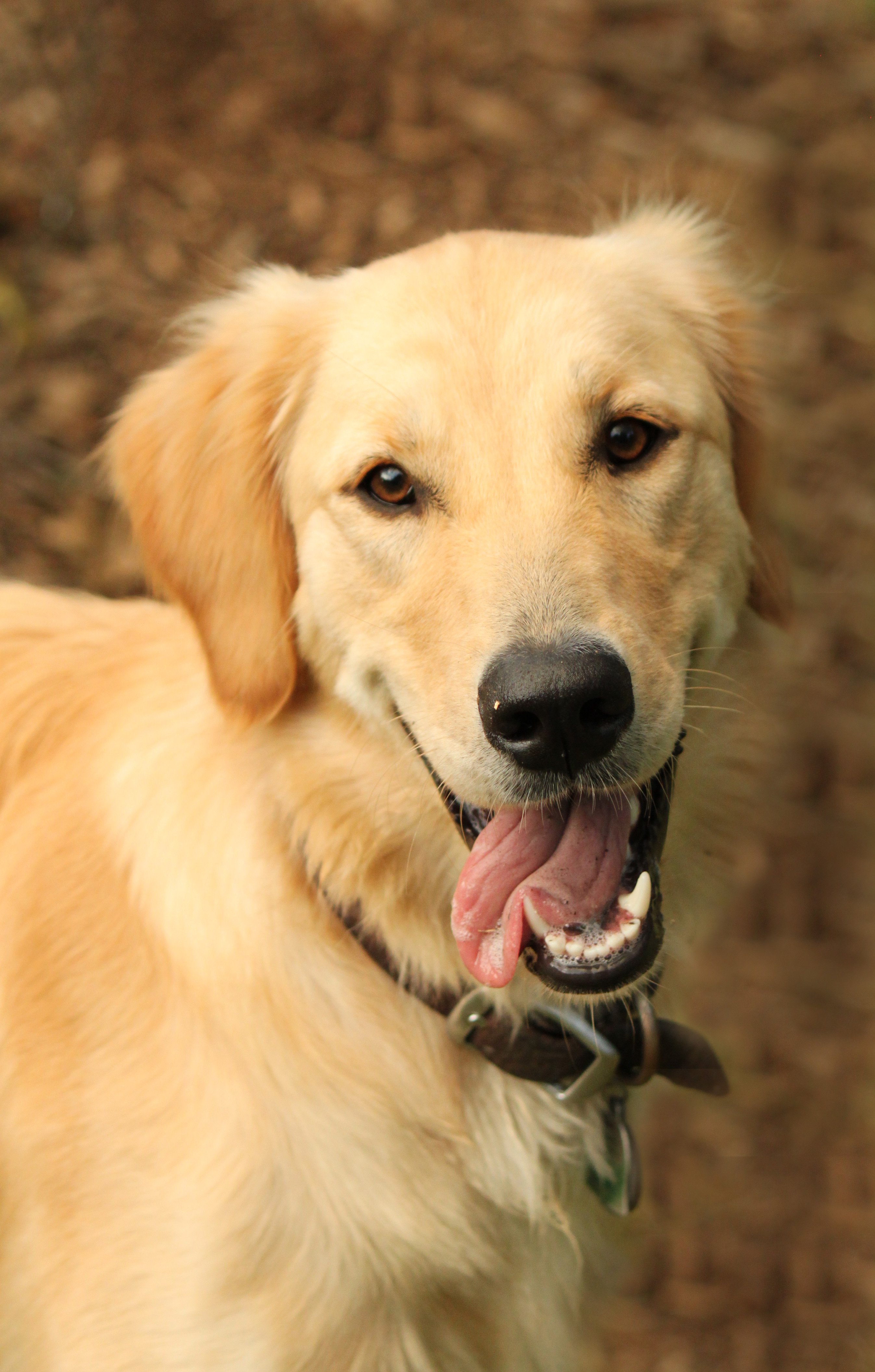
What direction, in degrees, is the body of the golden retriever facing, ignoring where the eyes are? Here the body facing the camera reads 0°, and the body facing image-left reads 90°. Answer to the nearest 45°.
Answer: approximately 315°
